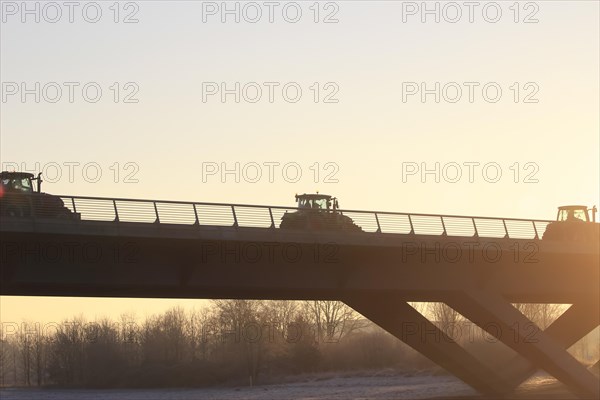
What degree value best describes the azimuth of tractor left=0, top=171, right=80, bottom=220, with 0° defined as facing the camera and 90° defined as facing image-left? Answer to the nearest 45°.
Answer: approximately 270°
